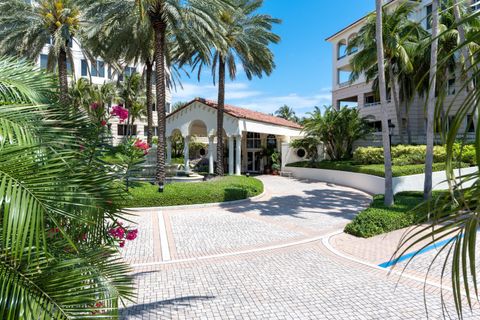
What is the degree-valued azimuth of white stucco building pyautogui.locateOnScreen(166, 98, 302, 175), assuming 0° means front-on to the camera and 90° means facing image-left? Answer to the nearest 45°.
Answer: approximately 45°

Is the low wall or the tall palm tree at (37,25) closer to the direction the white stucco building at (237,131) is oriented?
the tall palm tree

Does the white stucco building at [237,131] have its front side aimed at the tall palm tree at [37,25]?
yes

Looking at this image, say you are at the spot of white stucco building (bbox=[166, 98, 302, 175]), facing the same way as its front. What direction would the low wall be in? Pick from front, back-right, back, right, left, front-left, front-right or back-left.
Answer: left

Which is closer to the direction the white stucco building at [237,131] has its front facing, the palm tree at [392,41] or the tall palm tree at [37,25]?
the tall palm tree

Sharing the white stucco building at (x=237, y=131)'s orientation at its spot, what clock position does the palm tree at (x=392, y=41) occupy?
The palm tree is roughly at 9 o'clock from the white stucco building.

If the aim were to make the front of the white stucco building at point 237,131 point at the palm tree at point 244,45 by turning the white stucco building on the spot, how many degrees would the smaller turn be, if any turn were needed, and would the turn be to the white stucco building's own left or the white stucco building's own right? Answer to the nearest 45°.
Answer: approximately 45° to the white stucco building's own left

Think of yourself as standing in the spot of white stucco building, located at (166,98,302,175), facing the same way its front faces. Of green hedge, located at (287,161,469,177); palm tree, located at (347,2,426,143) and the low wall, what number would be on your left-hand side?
3

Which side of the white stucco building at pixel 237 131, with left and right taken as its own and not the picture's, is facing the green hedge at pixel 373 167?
left
